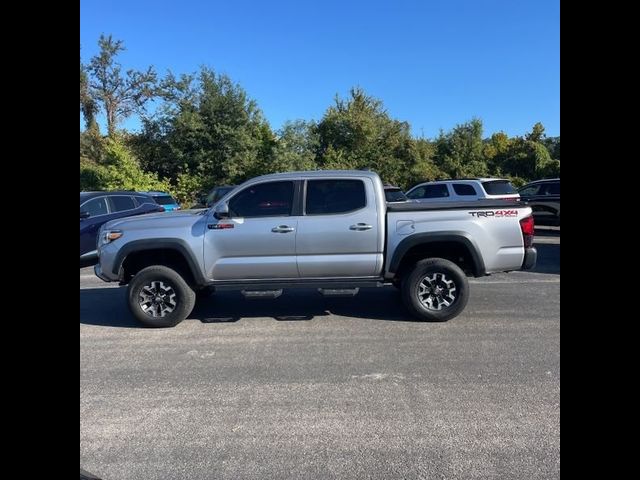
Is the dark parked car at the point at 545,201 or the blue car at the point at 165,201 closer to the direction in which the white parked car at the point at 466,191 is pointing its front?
the blue car

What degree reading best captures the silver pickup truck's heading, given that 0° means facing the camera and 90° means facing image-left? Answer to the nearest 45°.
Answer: approximately 90°

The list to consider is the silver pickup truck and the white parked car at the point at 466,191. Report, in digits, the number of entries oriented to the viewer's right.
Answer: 0

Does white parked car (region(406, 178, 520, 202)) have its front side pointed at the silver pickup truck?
no

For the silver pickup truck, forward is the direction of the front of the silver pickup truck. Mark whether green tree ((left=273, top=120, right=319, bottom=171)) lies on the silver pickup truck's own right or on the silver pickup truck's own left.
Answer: on the silver pickup truck's own right

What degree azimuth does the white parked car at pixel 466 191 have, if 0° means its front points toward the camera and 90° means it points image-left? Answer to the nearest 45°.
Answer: approximately 135°

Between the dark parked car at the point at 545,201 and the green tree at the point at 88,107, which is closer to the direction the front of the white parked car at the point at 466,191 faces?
the green tree

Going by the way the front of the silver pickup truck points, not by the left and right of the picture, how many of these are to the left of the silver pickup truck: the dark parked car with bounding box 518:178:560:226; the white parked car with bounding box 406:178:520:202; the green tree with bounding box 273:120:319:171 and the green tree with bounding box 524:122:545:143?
0
